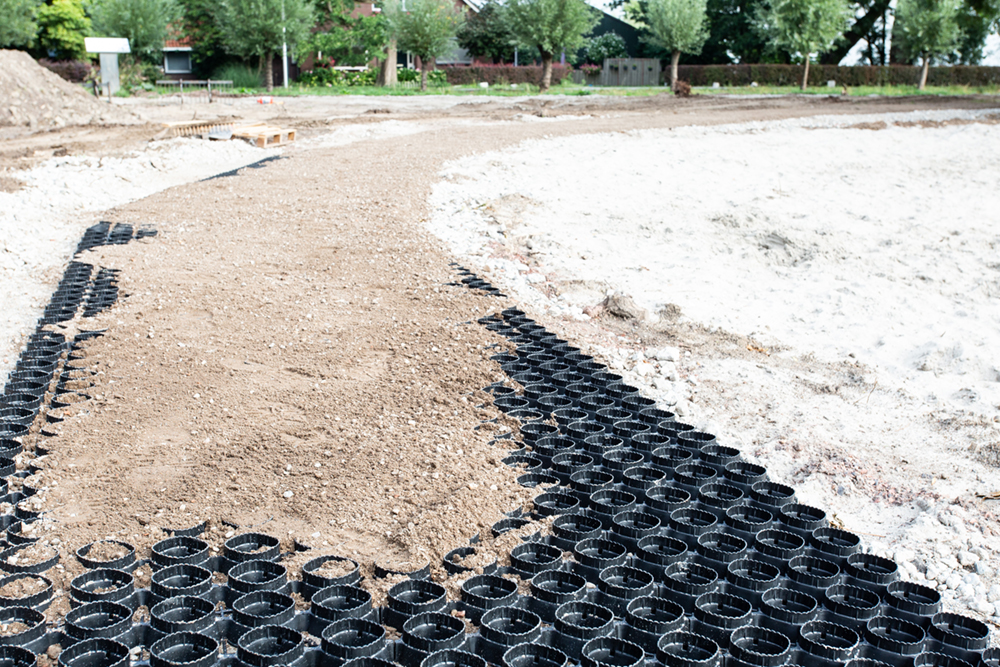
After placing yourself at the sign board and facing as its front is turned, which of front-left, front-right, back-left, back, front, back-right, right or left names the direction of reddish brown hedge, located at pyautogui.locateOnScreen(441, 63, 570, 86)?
back-left

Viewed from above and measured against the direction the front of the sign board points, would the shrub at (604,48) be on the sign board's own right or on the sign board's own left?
on the sign board's own left

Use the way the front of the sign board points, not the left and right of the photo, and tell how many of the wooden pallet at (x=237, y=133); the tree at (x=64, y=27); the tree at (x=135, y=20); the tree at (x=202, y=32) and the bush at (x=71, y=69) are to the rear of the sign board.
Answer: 4

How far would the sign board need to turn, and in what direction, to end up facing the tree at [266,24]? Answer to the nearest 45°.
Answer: approximately 135° to its left

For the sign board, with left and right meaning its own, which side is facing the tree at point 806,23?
left

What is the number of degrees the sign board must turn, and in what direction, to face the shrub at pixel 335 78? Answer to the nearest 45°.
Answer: approximately 135° to its left

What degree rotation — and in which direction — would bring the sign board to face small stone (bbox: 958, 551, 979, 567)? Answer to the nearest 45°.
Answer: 0° — it already faces it

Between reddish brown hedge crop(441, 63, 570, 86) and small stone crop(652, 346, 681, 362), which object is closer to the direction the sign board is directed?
the small stone

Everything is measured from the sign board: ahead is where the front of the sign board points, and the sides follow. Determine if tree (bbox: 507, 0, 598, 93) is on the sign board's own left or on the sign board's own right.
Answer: on the sign board's own left

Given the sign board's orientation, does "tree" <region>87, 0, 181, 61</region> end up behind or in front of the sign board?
behind

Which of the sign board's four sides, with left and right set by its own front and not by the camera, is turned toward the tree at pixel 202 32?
back

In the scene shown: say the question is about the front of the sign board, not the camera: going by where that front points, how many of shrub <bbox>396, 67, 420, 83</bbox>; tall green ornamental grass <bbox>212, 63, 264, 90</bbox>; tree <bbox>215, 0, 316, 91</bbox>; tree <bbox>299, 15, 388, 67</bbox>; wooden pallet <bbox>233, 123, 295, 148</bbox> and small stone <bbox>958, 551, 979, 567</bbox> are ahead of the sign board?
2

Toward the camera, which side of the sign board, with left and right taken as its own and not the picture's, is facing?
front

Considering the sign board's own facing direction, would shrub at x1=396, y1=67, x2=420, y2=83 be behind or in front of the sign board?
behind

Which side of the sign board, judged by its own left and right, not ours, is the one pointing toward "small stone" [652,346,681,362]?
front
